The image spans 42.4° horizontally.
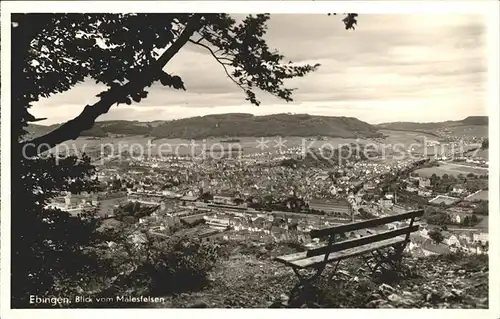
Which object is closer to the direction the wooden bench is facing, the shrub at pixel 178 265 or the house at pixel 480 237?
the shrub

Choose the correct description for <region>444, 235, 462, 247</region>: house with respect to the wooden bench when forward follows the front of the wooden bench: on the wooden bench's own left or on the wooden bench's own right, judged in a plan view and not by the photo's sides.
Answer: on the wooden bench's own right

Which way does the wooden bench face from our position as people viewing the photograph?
facing away from the viewer and to the left of the viewer
